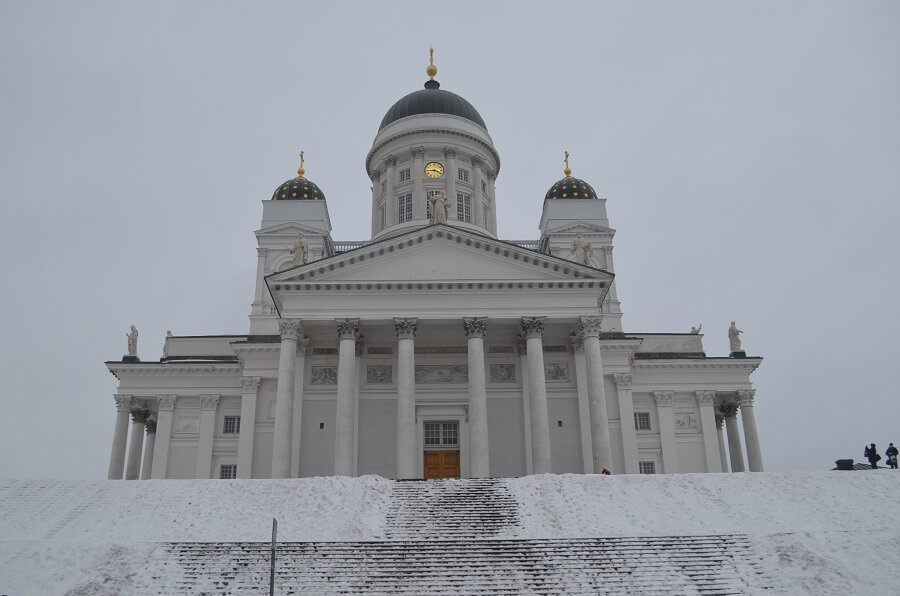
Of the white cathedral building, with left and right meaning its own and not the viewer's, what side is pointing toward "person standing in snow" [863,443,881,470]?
left

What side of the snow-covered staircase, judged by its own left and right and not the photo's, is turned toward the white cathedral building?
back

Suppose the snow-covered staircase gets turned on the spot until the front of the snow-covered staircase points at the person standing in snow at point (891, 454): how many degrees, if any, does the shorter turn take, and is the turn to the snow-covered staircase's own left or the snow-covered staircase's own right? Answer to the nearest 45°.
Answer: approximately 135° to the snow-covered staircase's own left

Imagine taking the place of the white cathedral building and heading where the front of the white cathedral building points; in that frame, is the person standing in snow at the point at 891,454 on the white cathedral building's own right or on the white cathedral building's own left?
on the white cathedral building's own left

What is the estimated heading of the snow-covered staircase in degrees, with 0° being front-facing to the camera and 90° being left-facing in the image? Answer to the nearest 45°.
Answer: approximately 0°

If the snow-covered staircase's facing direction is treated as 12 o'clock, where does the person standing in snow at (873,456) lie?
The person standing in snow is roughly at 8 o'clock from the snow-covered staircase.

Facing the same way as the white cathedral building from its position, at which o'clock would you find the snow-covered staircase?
The snow-covered staircase is roughly at 12 o'clock from the white cathedral building.

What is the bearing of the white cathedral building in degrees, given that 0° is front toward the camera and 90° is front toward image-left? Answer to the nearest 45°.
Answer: approximately 0°

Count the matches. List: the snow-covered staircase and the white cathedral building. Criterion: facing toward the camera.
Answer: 2
